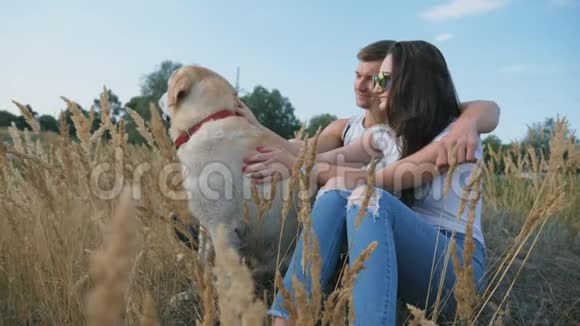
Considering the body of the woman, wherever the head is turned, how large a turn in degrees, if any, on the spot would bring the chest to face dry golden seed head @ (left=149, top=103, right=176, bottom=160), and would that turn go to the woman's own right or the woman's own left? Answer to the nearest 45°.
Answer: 0° — they already face it

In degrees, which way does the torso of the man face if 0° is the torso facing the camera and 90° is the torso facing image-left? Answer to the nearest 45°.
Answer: approximately 45°

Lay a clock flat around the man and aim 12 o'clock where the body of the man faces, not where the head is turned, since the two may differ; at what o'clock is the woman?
The woman is roughly at 10 o'clock from the man.

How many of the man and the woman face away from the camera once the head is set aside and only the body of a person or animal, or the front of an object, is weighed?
0

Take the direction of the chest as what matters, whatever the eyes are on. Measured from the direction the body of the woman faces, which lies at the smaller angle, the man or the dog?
the dog

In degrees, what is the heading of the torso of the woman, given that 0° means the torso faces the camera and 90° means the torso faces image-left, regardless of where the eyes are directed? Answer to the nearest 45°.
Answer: approximately 45°
